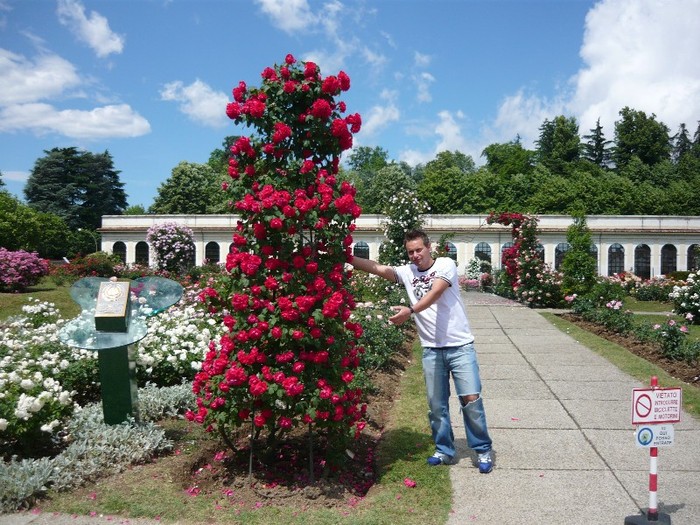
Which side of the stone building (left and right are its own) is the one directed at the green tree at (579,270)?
front

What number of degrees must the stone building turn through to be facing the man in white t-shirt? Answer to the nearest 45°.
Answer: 0° — it already faces them

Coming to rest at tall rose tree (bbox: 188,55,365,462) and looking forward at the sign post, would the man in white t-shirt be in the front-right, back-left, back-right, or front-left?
front-left

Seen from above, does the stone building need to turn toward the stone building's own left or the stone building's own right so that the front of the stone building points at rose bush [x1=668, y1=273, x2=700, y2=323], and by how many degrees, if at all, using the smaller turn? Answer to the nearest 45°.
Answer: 0° — it already faces it

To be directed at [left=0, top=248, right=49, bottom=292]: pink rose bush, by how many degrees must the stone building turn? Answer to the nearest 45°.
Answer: approximately 45° to its right

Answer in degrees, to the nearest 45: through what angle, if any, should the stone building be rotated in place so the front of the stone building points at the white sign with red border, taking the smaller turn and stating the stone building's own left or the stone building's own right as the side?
0° — it already faces it

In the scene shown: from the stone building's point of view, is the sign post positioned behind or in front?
in front

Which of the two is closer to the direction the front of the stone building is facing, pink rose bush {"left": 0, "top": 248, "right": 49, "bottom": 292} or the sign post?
the sign post

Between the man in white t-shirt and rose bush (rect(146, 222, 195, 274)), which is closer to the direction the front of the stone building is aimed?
the man in white t-shirt

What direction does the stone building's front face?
toward the camera

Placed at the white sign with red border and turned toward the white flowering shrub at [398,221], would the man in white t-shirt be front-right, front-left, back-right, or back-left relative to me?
front-left

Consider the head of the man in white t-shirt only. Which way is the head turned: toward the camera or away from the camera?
toward the camera

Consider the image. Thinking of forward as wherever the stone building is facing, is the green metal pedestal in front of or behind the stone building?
in front

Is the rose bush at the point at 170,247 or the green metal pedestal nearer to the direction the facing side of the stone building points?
the green metal pedestal
